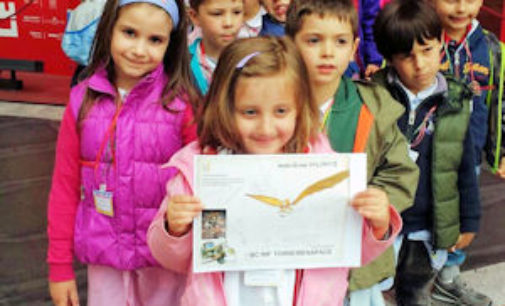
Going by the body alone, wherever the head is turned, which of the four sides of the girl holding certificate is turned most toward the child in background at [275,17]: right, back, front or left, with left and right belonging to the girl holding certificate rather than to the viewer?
back

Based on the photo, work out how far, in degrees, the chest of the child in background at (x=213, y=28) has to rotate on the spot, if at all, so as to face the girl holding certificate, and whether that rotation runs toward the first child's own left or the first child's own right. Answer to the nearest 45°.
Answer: approximately 45° to the first child's own right

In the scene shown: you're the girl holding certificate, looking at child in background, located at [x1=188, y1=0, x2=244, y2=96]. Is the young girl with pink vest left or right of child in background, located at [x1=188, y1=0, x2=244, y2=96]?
left

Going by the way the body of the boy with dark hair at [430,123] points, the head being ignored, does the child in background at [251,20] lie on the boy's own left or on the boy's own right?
on the boy's own right

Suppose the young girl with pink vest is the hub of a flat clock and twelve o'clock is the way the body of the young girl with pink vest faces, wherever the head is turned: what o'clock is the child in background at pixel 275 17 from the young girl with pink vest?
The child in background is roughly at 7 o'clock from the young girl with pink vest.

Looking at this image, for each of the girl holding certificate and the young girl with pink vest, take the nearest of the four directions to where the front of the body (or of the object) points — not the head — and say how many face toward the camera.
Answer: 2
